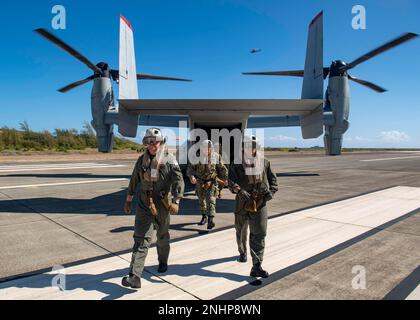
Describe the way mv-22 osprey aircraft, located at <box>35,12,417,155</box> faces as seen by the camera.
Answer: facing away from the viewer
